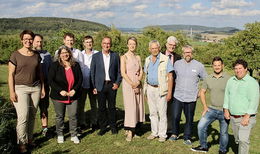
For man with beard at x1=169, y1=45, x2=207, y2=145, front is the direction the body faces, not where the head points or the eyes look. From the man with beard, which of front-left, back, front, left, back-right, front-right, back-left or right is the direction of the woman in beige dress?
right

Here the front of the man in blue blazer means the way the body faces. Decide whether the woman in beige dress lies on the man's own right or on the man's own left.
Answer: on the man's own left

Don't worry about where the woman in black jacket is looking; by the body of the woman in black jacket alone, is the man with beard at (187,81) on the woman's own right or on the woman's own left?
on the woman's own left

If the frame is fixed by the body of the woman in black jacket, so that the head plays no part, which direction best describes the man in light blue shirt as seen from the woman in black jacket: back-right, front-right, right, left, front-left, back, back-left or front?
left

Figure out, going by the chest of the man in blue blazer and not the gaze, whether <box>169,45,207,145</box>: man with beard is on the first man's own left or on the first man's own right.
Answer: on the first man's own left

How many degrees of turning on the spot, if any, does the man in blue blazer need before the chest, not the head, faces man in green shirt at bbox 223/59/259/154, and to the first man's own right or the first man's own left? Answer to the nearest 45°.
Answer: approximately 45° to the first man's own left

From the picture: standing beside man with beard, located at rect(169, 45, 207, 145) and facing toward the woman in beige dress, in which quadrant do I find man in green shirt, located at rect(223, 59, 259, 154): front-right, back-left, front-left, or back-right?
back-left
